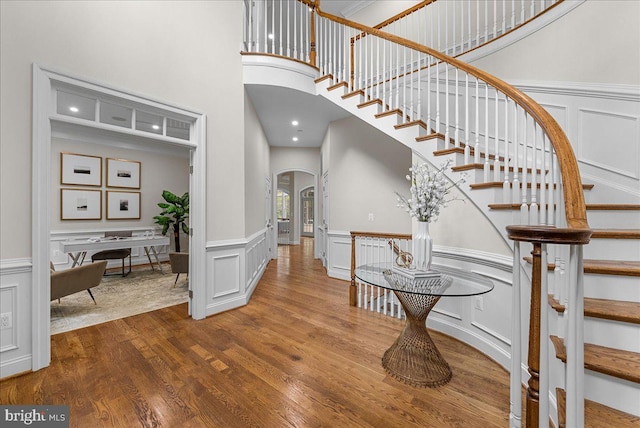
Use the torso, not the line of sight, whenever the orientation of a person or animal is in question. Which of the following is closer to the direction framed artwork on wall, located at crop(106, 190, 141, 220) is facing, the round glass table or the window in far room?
the round glass table

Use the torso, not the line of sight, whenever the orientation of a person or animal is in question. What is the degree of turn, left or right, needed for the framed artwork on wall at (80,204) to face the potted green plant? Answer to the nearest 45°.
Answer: approximately 45° to its left

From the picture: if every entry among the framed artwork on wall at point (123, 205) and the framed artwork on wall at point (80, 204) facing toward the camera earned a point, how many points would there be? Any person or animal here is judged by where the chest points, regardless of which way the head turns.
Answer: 2

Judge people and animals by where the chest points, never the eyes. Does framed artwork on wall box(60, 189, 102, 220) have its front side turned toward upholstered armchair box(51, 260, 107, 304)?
yes

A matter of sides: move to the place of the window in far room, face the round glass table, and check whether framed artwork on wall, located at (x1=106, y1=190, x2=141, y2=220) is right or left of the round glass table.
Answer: right

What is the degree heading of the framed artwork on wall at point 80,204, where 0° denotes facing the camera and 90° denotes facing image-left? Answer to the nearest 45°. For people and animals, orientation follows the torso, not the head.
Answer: approximately 0°

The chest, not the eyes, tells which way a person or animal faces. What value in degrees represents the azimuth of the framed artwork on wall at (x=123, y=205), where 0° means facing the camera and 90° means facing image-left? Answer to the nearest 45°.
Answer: approximately 0°

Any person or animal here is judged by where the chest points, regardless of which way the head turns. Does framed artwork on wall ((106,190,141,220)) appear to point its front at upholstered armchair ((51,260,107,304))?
yes
